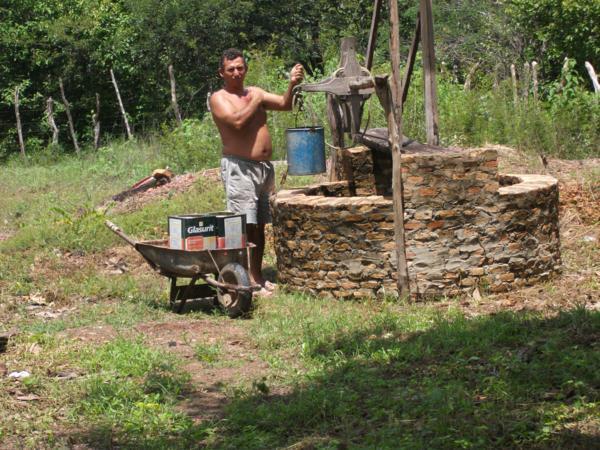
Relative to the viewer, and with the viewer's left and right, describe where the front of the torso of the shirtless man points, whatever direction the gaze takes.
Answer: facing the viewer and to the right of the viewer

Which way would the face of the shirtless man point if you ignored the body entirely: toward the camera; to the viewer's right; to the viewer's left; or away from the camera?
toward the camera

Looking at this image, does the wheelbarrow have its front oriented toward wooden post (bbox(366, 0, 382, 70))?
no

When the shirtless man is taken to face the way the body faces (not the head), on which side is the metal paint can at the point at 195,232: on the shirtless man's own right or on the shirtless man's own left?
on the shirtless man's own right

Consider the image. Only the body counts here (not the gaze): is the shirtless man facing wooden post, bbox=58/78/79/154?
no

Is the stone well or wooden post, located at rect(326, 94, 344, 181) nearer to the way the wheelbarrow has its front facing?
the stone well

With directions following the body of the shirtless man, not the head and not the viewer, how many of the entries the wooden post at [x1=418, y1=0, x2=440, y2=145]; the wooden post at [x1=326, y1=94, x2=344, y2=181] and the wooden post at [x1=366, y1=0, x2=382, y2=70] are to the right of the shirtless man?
0

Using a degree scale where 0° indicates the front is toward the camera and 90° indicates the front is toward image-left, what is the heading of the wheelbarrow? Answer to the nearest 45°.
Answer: approximately 315°

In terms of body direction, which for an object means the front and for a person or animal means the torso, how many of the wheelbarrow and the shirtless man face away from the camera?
0

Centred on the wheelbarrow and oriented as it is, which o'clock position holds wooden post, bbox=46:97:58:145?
The wooden post is roughly at 7 o'clock from the wheelbarrow.
